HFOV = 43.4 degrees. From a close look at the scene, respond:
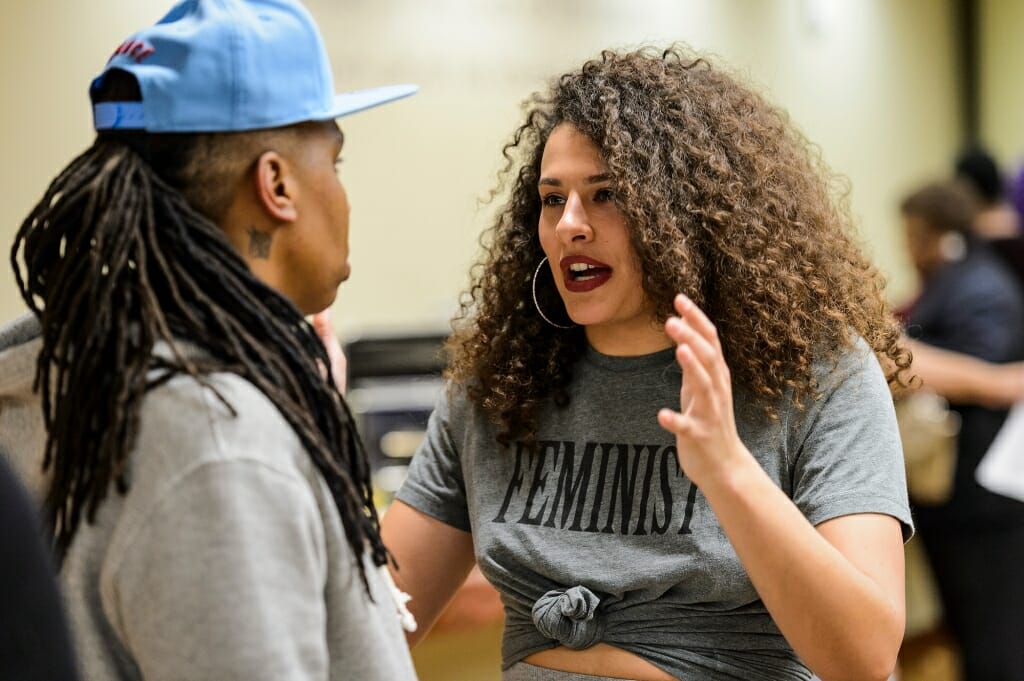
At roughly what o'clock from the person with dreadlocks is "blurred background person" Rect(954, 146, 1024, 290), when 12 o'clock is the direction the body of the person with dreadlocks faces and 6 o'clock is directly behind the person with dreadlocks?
The blurred background person is roughly at 12 o'clock from the person with dreadlocks.

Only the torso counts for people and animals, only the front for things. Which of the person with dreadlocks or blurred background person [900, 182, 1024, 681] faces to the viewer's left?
the blurred background person

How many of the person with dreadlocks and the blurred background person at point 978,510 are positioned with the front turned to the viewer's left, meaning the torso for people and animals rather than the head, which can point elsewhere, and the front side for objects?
1

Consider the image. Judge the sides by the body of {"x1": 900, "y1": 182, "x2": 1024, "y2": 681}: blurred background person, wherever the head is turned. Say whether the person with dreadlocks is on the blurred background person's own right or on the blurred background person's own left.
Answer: on the blurred background person's own left

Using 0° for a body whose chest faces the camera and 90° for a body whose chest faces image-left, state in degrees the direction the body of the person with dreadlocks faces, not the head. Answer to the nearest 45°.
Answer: approximately 225°

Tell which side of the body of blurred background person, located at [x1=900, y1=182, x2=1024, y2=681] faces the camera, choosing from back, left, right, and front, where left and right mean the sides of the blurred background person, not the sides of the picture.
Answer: left

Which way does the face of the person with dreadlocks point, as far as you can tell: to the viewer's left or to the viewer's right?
to the viewer's right

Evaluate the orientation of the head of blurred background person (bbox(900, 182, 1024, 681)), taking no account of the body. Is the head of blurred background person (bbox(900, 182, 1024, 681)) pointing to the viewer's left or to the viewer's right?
to the viewer's left
